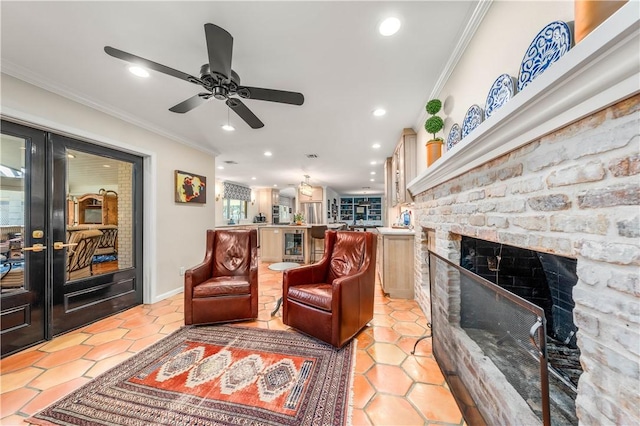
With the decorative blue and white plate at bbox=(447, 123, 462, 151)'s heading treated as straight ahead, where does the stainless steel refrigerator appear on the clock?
The stainless steel refrigerator is roughly at 3 o'clock from the decorative blue and white plate.

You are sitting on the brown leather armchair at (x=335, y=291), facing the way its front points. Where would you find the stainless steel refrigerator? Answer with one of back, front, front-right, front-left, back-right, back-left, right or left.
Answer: back-right

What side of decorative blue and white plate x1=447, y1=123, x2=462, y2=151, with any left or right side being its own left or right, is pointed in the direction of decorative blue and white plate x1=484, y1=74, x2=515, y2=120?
left

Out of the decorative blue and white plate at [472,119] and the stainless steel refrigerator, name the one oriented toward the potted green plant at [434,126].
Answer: the stainless steel refrigerator

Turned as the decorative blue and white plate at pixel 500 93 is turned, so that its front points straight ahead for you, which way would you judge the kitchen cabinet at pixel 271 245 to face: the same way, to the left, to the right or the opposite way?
to the left

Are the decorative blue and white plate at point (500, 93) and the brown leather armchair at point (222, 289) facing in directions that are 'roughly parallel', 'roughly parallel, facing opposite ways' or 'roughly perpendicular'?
roughly perpendicular

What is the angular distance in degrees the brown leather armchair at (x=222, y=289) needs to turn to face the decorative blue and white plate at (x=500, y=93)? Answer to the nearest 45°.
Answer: approximately 45° to its left

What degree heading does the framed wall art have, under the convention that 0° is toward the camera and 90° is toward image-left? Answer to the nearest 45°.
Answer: approximately 315°

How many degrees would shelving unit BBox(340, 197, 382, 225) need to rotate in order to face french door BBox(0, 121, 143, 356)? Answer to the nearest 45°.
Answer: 0° — it already faces it

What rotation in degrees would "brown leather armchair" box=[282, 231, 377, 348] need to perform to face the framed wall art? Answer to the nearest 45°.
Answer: approximately 90° to its right
